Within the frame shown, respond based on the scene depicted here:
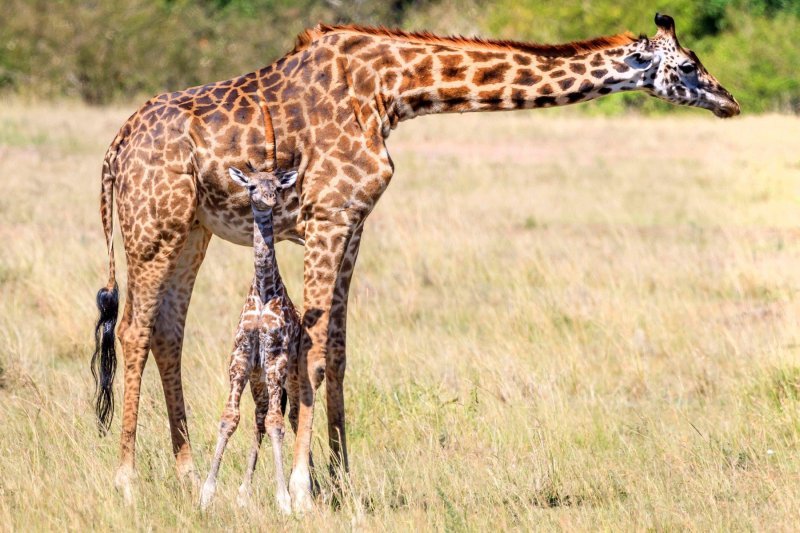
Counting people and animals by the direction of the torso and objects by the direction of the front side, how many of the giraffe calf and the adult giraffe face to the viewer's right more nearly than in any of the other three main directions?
1

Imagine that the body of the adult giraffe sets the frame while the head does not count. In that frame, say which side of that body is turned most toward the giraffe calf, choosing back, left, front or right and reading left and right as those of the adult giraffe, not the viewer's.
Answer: right

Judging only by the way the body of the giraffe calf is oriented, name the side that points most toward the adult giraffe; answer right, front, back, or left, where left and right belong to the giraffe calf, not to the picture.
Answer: back

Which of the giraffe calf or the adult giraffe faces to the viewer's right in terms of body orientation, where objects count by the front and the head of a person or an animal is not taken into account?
the adult giraffe

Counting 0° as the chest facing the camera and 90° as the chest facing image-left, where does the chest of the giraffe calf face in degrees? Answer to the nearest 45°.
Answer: approximately 0°

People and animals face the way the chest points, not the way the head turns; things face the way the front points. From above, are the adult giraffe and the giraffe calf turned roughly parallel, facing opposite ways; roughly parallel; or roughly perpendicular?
roughly perpendicular

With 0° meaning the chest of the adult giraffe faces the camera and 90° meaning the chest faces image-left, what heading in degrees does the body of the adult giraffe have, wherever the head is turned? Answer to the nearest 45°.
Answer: approximately 270°
